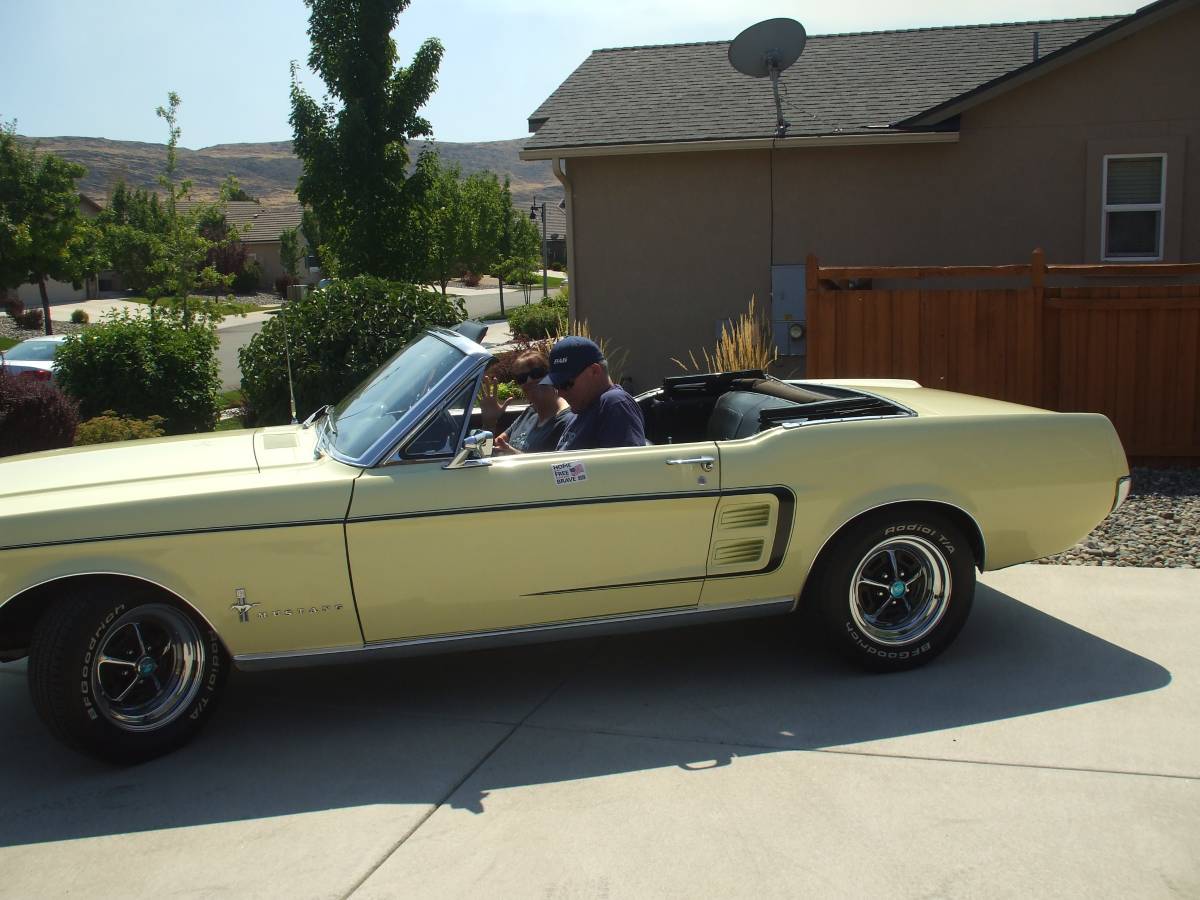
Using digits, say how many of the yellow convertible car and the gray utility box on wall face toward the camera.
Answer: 1

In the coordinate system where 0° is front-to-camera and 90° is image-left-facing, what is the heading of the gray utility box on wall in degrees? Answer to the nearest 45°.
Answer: approximately 0°

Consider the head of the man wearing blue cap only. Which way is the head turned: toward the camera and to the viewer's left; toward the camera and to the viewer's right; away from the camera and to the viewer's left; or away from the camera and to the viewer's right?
toward the camera and to the viewer's left

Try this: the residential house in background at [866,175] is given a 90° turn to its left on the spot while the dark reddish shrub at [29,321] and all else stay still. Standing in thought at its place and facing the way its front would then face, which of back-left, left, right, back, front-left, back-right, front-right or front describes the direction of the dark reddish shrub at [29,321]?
back-right

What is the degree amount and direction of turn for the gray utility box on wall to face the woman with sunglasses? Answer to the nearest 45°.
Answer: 0° — it already faces them

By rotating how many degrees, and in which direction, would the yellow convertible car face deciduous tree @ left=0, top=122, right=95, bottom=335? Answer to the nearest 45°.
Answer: approximately 45° to its right

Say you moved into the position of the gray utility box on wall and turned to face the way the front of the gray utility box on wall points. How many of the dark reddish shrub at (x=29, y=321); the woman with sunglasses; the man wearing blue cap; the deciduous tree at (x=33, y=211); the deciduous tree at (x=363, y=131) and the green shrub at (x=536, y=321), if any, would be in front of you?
2

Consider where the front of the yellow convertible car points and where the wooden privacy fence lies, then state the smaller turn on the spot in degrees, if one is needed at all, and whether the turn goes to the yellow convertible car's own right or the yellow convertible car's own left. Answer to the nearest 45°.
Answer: approximately 135° to the yellow convertible car's own right

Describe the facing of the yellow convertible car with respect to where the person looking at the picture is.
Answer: facing to the left of the viewer

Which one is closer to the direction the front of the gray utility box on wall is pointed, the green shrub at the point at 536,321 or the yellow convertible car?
the yellow convertible car

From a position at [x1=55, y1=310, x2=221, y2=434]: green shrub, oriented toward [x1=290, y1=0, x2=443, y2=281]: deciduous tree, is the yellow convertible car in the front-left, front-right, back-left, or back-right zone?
back-right
